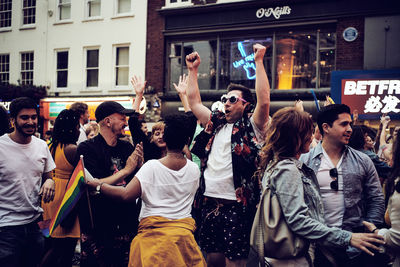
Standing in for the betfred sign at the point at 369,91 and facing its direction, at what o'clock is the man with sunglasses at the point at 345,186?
The man with sunglasses is roughly at 12 o'clock from the betfred sign.

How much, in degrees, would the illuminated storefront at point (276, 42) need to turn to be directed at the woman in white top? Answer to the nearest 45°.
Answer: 0° — it already faces them

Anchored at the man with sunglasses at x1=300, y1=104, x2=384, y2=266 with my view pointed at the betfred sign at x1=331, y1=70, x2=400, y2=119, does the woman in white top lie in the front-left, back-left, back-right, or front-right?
back-left

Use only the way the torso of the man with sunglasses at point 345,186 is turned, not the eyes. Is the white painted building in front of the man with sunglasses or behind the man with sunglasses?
behind

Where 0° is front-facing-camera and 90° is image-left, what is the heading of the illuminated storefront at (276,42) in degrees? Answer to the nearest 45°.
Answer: approximately 0°

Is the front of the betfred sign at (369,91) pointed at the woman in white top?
yes

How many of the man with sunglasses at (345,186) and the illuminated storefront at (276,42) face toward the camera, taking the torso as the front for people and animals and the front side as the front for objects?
2

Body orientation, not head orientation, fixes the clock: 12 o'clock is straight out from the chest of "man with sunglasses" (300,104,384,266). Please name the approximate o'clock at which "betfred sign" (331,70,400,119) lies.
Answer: The betfred sign is roughly at 6 o'clock from the man with sunglasses.

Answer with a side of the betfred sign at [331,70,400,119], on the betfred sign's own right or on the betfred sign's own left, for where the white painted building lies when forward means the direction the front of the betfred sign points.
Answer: on the betfred sign's own right

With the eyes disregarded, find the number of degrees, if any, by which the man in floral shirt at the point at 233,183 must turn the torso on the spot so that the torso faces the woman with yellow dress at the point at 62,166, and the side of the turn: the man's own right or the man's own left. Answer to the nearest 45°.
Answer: approximately 90° to the man's own right

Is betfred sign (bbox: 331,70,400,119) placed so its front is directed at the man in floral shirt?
yes

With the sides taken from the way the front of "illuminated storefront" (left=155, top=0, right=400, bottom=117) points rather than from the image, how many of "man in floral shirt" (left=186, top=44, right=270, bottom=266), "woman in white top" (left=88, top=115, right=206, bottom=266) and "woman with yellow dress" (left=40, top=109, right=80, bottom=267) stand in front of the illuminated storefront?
3

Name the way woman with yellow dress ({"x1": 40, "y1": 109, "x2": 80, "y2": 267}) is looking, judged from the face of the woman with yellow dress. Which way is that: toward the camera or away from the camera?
away from the camera
